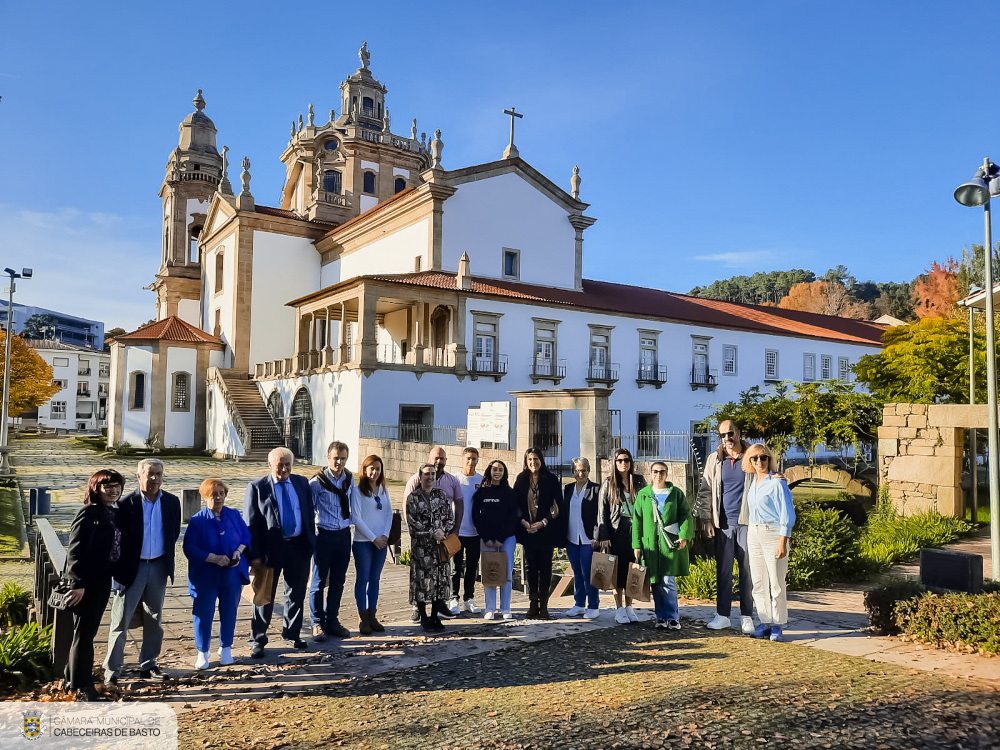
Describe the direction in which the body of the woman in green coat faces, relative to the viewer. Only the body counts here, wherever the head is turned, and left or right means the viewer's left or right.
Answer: facing the viewer

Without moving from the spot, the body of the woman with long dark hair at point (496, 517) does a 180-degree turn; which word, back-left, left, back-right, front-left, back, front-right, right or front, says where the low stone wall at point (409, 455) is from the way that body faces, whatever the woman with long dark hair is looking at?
front

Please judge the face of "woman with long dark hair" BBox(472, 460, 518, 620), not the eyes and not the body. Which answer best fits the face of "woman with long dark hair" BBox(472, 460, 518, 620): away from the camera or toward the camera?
toward the camera

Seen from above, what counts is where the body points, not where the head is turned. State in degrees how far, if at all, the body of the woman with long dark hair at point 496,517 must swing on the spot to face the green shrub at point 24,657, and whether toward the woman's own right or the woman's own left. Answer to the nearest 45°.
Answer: approximately 45° to the woman's own right

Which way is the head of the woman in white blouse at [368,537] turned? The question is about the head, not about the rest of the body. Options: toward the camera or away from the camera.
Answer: toward the camera

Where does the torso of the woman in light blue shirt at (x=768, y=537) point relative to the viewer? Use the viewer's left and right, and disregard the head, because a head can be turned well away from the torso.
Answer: facing the viewer and to the left of the viewer

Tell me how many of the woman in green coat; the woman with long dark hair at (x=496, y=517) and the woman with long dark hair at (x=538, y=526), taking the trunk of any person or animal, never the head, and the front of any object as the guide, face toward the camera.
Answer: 3

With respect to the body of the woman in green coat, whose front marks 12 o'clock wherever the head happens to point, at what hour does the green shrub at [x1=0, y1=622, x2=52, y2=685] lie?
The green shrub is roughly at 2 o'clock from the woman in green coat.

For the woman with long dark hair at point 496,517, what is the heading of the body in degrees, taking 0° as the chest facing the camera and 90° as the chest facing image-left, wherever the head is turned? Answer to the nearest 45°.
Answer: approximately 0°
